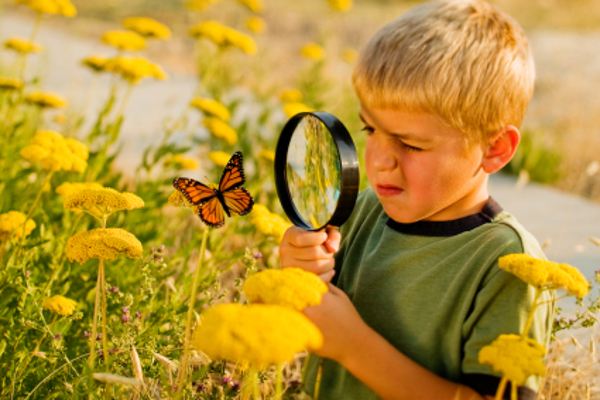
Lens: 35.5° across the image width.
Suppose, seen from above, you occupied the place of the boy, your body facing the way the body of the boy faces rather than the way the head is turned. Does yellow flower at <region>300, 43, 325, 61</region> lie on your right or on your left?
on your right

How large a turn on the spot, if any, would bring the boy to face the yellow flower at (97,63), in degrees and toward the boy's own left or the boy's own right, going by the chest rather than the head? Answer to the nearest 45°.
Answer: approximately 90° to the boy's own right

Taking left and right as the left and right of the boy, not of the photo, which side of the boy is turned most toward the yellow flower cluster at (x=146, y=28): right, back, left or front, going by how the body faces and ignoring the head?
right

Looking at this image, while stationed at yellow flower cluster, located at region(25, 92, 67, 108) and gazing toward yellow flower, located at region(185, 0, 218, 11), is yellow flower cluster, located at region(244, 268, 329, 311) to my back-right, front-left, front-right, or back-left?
back-right

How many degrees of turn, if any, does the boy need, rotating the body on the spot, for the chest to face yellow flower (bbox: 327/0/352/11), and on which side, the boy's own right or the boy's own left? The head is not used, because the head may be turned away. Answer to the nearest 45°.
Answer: approximately 135° to the boy's own right

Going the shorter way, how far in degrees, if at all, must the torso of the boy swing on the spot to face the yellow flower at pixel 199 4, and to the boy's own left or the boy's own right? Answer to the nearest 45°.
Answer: approximately 90° to the boy's own right

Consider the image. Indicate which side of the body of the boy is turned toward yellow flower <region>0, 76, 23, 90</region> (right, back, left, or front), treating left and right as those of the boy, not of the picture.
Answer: right

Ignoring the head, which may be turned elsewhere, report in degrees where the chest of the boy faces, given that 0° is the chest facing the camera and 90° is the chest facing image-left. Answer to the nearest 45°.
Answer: approximately 45°

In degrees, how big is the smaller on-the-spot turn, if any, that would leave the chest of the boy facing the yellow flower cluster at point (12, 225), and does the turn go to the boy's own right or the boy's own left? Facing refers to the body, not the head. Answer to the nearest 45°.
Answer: approximately 45° to the boy's own right
